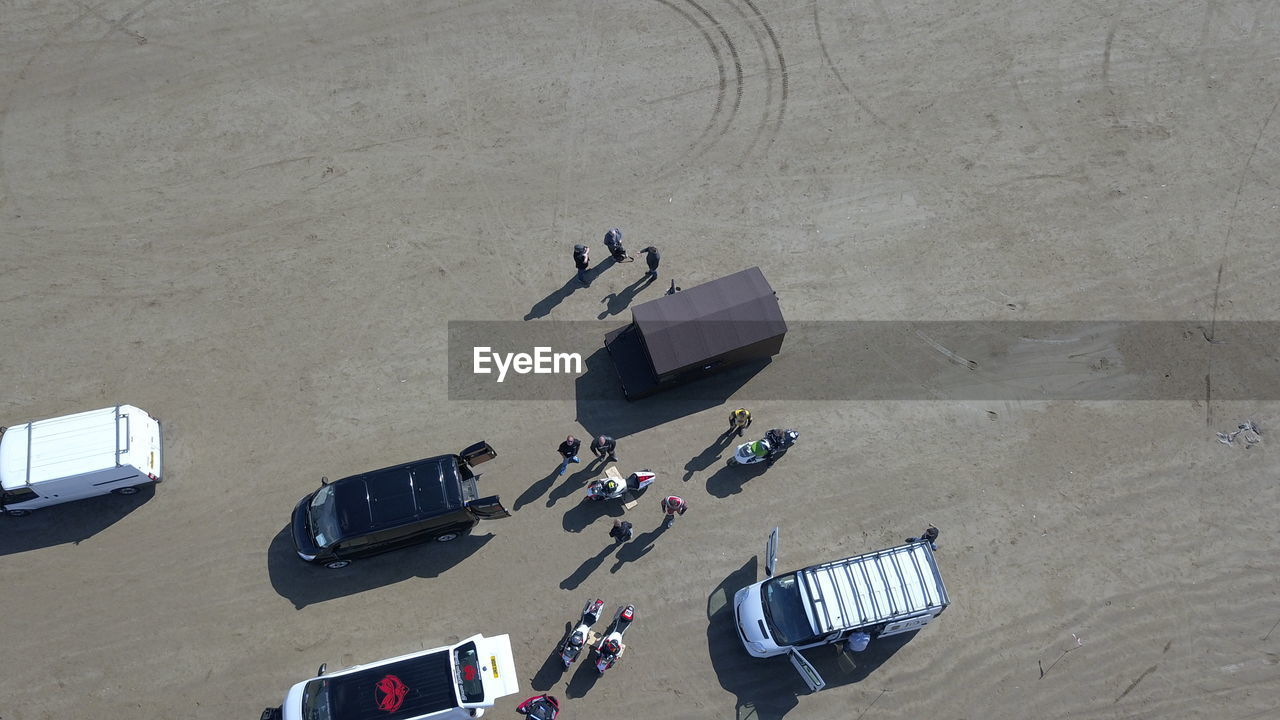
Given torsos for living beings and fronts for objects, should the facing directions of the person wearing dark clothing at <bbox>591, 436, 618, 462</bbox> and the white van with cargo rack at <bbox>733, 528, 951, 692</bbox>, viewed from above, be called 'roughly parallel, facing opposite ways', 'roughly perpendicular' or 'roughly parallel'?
roughly perpendicular

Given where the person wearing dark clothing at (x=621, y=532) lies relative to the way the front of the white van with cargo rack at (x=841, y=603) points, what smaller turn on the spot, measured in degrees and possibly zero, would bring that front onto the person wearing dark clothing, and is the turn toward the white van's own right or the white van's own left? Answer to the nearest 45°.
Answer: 0° — it already faces them

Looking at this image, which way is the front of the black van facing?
to the viewer's left

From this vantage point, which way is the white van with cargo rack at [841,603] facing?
to the viewer's left

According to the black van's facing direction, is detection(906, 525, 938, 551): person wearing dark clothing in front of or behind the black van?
behind

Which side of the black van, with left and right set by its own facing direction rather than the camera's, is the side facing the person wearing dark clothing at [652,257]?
back

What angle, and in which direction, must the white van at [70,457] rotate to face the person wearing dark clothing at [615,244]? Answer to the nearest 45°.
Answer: approximately 135° to its left

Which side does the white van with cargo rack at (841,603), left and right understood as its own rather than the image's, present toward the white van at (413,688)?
front

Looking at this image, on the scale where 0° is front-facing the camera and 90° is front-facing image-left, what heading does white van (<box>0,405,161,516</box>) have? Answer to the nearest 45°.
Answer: approximately 90°
